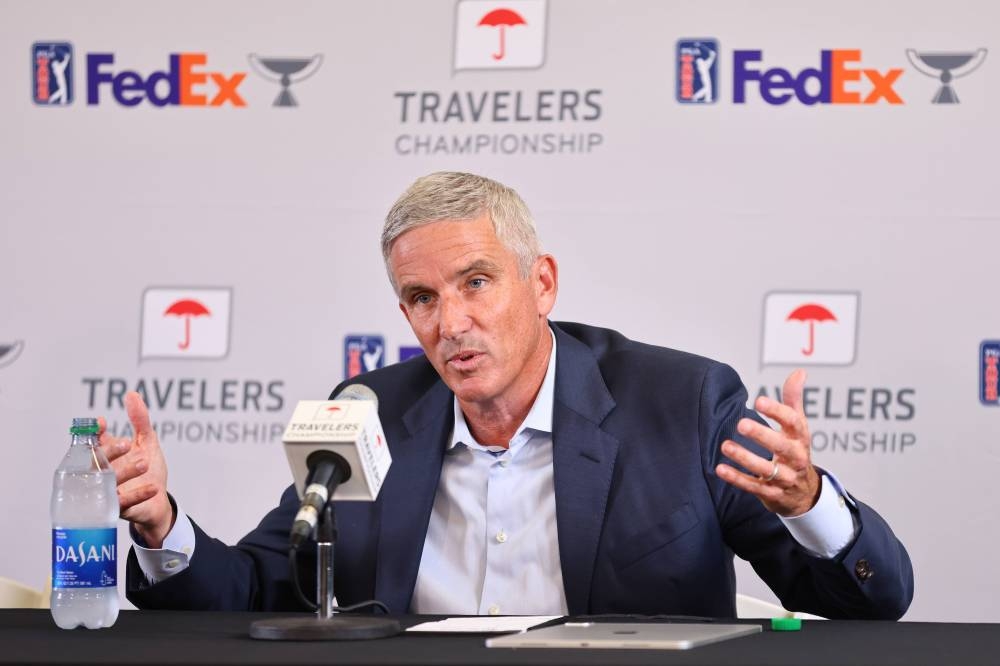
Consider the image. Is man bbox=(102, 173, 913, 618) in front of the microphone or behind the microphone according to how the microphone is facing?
in front

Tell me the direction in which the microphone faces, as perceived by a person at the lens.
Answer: facing away from the viewer and to the right of the viewer
